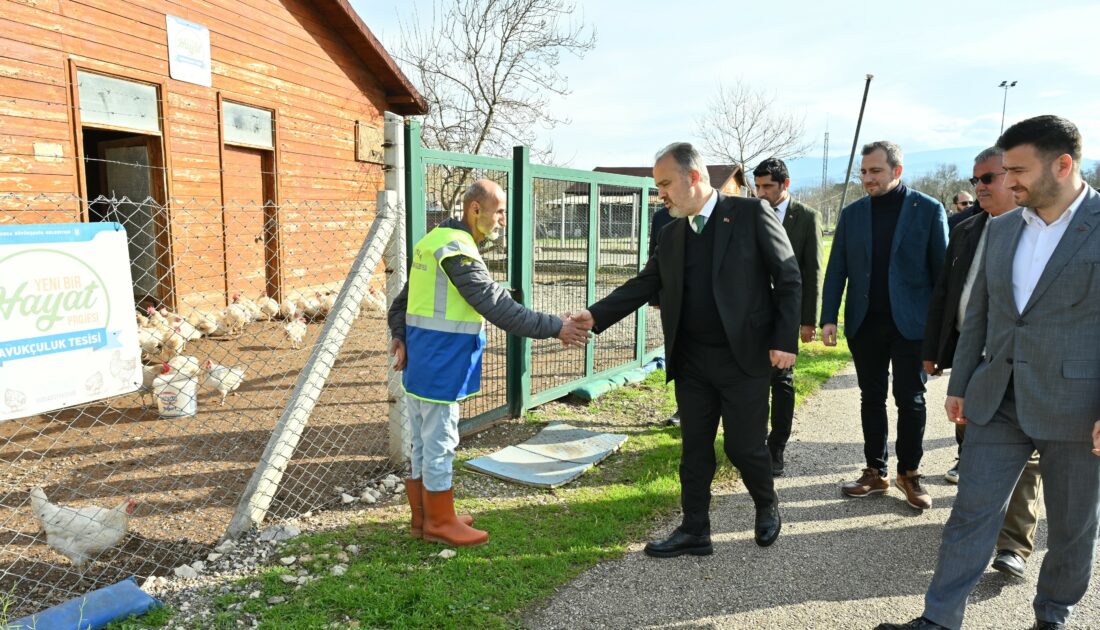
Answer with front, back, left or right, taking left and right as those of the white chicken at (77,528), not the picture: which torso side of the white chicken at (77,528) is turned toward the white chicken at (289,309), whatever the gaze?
left

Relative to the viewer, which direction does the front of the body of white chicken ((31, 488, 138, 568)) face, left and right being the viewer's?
facing to the right of the viewer

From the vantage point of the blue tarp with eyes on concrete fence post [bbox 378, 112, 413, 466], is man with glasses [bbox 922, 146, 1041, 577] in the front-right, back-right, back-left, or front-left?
front-right

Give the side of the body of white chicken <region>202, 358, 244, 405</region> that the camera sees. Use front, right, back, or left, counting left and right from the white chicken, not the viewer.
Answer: left

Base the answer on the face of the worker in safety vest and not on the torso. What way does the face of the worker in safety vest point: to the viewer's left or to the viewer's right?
to the viewer's right

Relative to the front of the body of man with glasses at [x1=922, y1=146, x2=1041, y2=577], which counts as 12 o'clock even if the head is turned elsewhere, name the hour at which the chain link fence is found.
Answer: The chain link fence is roughly at 1 o'clock from the man with glasses.

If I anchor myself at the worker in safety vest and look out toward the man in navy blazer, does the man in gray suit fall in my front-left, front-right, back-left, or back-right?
front-right

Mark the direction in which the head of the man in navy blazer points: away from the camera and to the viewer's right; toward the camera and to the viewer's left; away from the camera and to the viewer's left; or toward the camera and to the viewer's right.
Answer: toward the camera and to the viewer's left

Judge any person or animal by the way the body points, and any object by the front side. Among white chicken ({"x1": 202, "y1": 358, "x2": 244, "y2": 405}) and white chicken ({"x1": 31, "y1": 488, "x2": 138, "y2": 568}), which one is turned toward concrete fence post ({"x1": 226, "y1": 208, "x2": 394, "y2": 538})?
white chicken ({"x1": 31, "y1": 488, "x2": 138, "y2": 568})

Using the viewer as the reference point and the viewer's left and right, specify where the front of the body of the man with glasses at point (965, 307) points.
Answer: facing the viewer and to the left of the viewer

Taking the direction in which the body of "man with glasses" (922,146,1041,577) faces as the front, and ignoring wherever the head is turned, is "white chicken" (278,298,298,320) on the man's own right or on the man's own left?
on the man's own right
